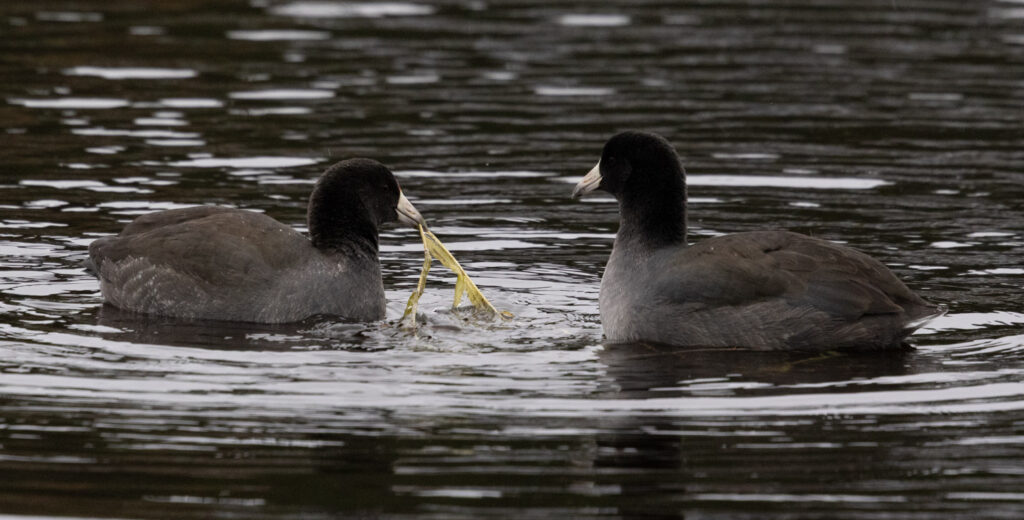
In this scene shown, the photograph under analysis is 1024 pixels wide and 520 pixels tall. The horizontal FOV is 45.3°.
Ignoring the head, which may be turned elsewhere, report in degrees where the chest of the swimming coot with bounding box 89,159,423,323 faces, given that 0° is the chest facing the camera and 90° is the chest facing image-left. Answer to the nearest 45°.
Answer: approximately 270°
